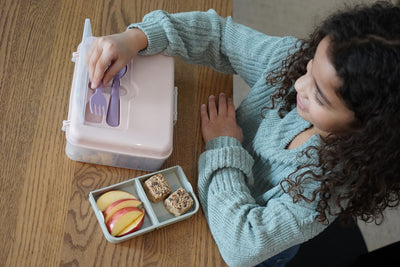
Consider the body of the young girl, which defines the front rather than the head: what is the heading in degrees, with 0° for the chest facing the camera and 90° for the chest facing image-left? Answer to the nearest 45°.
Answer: approximately 90°
